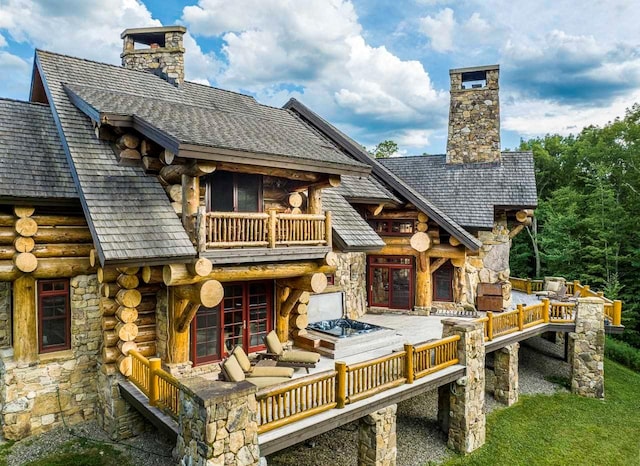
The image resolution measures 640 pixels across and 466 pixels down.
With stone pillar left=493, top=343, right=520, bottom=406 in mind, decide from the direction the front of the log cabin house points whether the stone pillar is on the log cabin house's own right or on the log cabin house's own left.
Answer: on the log cabin house's own left

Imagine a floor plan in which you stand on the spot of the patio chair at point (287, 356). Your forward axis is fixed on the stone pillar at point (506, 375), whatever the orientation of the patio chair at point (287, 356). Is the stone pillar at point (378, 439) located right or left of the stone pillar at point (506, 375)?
right

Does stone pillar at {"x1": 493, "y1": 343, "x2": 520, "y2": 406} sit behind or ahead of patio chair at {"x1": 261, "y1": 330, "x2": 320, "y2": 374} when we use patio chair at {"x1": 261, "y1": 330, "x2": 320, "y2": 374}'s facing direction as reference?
ahead

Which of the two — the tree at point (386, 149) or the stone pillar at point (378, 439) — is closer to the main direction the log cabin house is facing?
the stone pillar

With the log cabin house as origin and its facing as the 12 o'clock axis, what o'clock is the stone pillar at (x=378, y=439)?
The stone pillar is roughly at 11 o'clock from the log cabin house.

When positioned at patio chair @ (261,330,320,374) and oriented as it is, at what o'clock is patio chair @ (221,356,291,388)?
patio chair @ (221,356,291,388) is roughly at 4 o'clock from patio chair @ (261,330,320,374).

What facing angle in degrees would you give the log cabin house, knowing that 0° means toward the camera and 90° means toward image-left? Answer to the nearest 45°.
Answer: approximately 315°

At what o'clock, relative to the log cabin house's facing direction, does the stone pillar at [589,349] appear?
The stone pillar is roughly at 10 o'clock from the log cabin house.

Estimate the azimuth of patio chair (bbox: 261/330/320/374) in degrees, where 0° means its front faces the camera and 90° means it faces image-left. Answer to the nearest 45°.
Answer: approximately 270°
